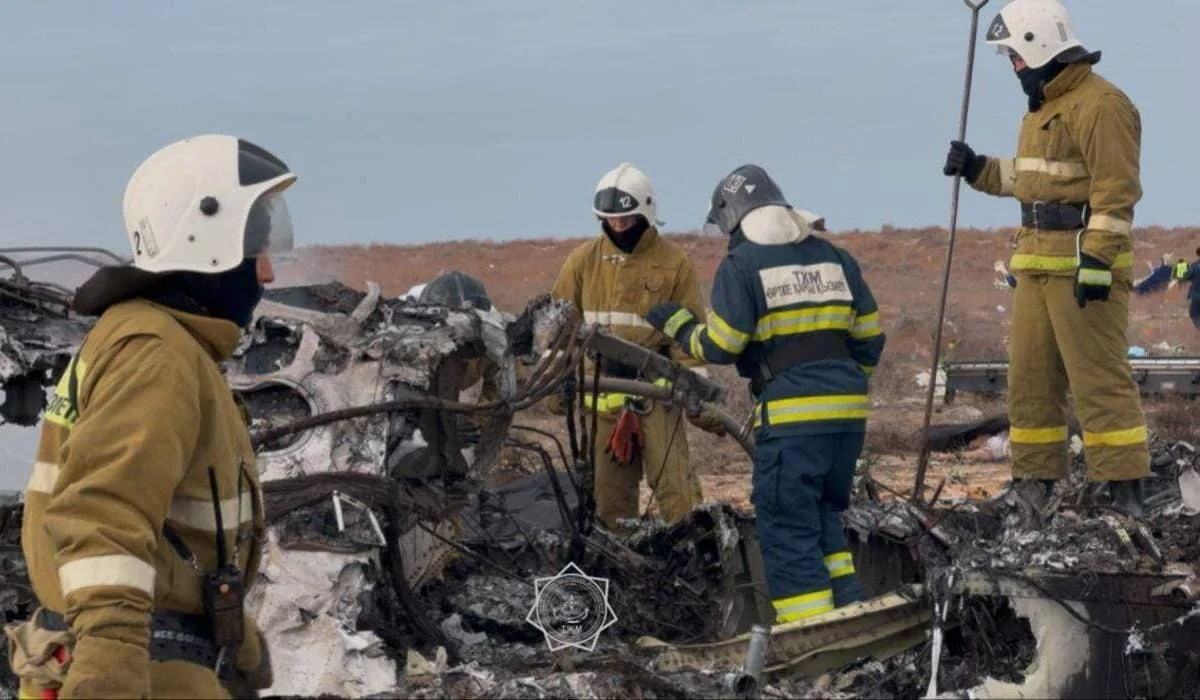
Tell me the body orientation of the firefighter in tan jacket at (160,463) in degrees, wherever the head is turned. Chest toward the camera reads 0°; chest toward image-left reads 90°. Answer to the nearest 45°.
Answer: approximately 270°

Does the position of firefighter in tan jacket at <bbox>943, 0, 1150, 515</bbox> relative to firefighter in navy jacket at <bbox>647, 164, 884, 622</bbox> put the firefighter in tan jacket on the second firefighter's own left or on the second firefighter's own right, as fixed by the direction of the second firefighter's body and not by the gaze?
on the second firefighter's own right

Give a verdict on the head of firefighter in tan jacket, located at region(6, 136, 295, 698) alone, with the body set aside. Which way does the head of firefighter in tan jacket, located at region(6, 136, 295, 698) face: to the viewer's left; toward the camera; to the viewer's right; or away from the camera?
to the viewer's right

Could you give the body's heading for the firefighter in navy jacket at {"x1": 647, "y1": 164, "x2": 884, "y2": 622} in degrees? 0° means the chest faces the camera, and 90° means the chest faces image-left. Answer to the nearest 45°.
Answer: approximately 135°

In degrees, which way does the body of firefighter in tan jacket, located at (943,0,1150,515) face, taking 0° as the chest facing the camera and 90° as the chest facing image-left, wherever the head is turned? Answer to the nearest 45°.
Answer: approximately 45°

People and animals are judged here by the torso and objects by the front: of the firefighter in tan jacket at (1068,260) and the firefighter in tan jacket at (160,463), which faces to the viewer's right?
the firefighter in tan jacket at (160,463)

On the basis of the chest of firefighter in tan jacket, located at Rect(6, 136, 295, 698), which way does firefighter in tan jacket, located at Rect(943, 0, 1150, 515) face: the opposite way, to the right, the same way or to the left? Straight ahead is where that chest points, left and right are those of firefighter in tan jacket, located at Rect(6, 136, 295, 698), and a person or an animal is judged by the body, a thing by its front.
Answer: the opposite way

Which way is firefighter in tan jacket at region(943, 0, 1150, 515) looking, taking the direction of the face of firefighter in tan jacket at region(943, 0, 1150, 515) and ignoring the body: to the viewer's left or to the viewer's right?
to the viewer's left

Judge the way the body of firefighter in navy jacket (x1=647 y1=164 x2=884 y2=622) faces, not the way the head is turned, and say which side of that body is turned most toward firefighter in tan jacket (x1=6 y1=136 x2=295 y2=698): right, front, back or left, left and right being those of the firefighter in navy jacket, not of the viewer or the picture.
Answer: left

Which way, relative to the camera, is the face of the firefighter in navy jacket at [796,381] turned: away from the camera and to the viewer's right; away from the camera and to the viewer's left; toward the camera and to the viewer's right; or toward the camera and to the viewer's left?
away from the camera and to the viewer's left
